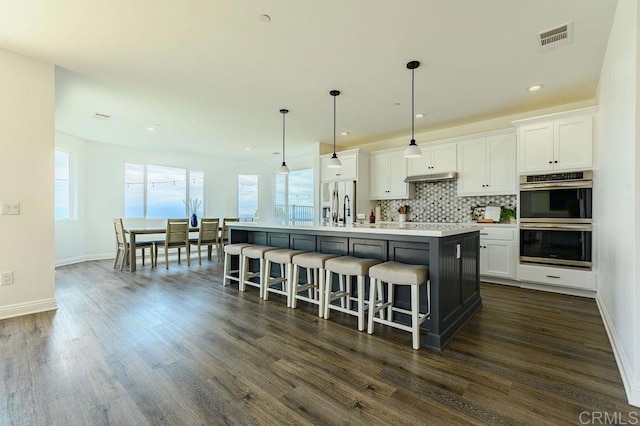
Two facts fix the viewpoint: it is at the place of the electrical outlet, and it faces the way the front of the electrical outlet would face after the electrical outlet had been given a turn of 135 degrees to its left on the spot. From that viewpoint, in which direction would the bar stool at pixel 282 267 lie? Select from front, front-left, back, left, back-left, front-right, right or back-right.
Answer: right

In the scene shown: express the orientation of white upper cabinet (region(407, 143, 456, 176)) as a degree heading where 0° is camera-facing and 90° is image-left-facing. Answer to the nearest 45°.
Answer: approximately 0°

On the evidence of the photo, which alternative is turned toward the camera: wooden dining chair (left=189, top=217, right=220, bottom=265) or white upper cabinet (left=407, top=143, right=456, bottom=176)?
the white upper cabinet

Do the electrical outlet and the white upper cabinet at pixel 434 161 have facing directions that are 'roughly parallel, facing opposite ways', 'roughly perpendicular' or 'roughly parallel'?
roughly perpendicular

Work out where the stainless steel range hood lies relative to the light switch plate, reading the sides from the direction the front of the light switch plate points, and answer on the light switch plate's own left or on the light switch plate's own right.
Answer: on the light switch plate's own left

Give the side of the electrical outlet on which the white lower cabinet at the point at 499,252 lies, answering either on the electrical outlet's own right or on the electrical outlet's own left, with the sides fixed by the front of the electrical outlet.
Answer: on the electrical outlet's own left

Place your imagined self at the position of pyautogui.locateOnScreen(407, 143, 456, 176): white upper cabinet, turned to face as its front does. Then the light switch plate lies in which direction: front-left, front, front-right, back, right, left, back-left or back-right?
front-right

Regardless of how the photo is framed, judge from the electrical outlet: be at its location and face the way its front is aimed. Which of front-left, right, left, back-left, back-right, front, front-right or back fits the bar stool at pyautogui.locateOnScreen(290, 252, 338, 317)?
front-left

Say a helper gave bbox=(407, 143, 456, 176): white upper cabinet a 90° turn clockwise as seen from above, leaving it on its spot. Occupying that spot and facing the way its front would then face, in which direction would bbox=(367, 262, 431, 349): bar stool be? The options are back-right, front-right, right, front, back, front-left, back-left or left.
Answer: left

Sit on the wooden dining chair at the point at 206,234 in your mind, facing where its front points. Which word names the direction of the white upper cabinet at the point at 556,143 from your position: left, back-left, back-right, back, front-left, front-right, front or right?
back

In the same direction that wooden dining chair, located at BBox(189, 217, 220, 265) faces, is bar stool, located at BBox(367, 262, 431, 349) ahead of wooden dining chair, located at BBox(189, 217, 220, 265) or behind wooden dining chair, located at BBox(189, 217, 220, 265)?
behind
